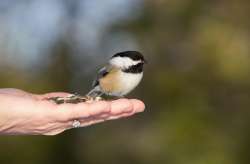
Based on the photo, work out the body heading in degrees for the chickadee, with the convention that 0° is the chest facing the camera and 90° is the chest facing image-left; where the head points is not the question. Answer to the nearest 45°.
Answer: approximately 270°
